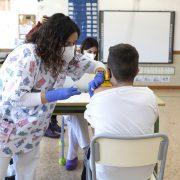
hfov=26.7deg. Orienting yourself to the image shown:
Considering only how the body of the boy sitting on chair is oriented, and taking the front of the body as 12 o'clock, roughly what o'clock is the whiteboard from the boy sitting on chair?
The whiteboard is roughly at 12 o'clock from the boy sitting on chair.

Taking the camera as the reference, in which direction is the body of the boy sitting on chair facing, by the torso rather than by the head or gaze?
away from the camera

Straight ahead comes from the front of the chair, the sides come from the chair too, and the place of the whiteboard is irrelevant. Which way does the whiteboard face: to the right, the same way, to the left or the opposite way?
the opposite way

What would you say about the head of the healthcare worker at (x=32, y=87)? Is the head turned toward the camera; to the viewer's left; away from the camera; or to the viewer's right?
to the viewer's right

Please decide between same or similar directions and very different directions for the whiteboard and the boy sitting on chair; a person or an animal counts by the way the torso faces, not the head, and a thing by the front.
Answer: very different directions

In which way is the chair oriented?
away from the camera

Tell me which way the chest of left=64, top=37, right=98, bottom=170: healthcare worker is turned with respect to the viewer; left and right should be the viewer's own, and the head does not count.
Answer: facing the viewer and to the right of the viewer

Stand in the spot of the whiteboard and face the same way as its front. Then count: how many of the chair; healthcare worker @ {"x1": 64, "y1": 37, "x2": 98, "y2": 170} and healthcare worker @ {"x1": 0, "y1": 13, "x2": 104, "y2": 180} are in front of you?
3

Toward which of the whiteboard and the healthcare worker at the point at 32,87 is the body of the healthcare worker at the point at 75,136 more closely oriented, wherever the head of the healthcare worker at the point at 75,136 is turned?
the healthcare worker

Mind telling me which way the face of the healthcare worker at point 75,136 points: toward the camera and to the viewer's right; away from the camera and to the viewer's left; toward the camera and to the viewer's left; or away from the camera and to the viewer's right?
toward the camera and to the viewer's left

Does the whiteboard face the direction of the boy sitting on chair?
yes

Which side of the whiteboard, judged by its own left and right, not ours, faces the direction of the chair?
front
